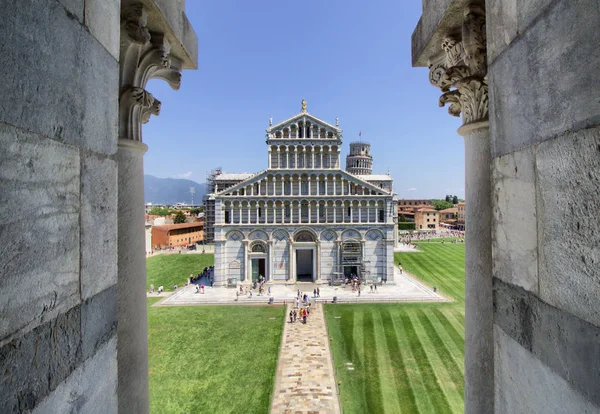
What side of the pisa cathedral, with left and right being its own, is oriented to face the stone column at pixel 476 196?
front

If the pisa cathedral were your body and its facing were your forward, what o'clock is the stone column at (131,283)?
The stone column is roughly at 12 o'clock from the pisa cathedral.

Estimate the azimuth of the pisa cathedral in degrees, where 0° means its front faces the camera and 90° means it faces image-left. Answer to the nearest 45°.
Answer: approximately 0°
